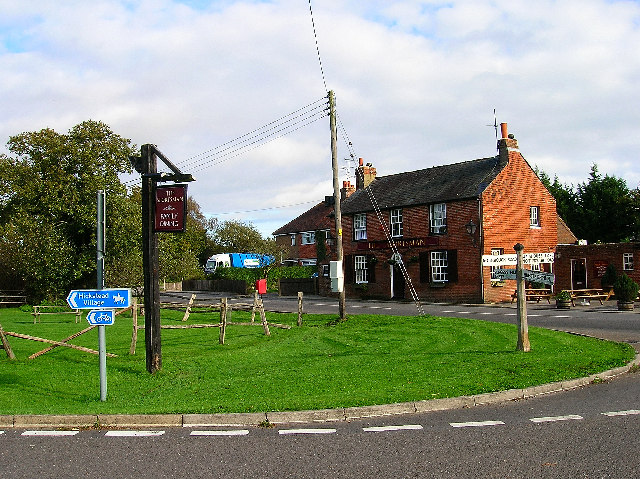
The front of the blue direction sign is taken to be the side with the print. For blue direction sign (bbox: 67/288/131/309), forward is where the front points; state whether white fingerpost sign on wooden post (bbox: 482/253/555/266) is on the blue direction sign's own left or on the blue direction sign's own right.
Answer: on the blue direction sign's own left

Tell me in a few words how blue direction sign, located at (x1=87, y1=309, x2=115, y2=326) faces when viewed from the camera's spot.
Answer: facing the viewer

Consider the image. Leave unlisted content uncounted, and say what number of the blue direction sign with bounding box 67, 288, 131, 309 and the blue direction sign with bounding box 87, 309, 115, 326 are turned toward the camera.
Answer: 2

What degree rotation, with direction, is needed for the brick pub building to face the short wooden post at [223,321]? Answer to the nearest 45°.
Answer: approximately 45° to its left

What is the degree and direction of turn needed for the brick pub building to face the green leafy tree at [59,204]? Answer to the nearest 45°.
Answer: approximately 45° to its right

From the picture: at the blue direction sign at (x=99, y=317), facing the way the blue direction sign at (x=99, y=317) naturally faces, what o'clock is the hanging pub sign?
The hanging pub sign is roughly at 7 o'clock from the blue direction sign.

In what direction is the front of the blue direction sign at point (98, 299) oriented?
toward the camera

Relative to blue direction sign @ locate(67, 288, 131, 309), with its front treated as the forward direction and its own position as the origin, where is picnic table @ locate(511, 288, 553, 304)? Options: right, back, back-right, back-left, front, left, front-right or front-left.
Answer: back-left

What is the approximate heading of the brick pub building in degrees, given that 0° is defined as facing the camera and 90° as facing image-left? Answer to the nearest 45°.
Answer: approximately 45°

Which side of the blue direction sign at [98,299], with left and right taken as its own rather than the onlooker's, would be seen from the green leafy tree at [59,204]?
back

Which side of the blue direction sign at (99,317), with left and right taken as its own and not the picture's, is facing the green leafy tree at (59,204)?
back

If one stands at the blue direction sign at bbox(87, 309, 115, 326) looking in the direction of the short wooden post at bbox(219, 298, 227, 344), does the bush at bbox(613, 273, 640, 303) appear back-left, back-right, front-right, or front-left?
front-right
